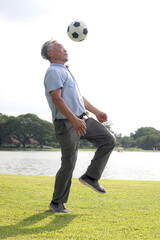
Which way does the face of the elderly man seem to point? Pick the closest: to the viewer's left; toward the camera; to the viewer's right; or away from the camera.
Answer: to the viewer's right

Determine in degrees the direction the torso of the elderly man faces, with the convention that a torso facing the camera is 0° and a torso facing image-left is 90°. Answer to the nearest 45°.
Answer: approximately 270°
